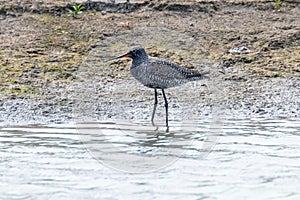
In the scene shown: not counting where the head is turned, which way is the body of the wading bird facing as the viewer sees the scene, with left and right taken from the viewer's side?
facing to the left of the viewer
